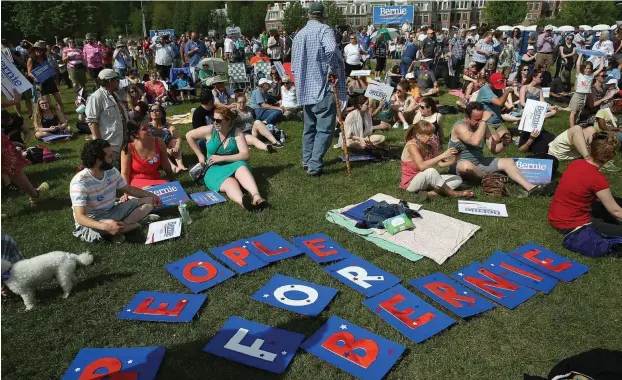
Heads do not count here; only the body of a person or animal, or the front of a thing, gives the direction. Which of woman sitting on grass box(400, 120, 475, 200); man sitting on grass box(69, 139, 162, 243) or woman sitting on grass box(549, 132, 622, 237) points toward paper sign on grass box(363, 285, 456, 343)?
the man sitting on grass

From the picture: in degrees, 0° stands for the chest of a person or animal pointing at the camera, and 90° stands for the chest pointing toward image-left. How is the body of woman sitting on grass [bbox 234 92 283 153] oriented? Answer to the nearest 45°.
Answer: approximately 315°

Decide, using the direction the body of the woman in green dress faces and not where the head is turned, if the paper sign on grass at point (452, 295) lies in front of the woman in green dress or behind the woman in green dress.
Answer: in front

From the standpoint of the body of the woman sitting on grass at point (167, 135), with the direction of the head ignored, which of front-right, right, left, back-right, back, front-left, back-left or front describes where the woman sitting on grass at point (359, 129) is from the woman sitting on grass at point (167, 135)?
front-left

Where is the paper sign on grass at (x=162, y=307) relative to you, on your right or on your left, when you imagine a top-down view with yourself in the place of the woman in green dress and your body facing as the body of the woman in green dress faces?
on your right

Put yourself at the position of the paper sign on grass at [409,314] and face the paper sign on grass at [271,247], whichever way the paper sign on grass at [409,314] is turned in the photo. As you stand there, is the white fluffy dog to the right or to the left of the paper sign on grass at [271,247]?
left

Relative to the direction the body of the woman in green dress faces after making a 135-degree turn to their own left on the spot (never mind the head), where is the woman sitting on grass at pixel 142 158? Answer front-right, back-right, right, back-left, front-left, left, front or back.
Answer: left

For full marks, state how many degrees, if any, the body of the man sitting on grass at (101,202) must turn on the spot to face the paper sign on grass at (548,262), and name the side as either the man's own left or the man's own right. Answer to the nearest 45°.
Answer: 0° — they already face it

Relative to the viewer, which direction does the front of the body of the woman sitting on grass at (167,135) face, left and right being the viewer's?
facing the viewer and to the right of the viewer

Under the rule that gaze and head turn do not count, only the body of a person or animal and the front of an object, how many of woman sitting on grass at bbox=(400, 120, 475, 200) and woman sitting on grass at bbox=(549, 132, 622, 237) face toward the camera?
0

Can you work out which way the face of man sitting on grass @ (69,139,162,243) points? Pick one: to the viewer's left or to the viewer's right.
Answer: to the viewer's right
